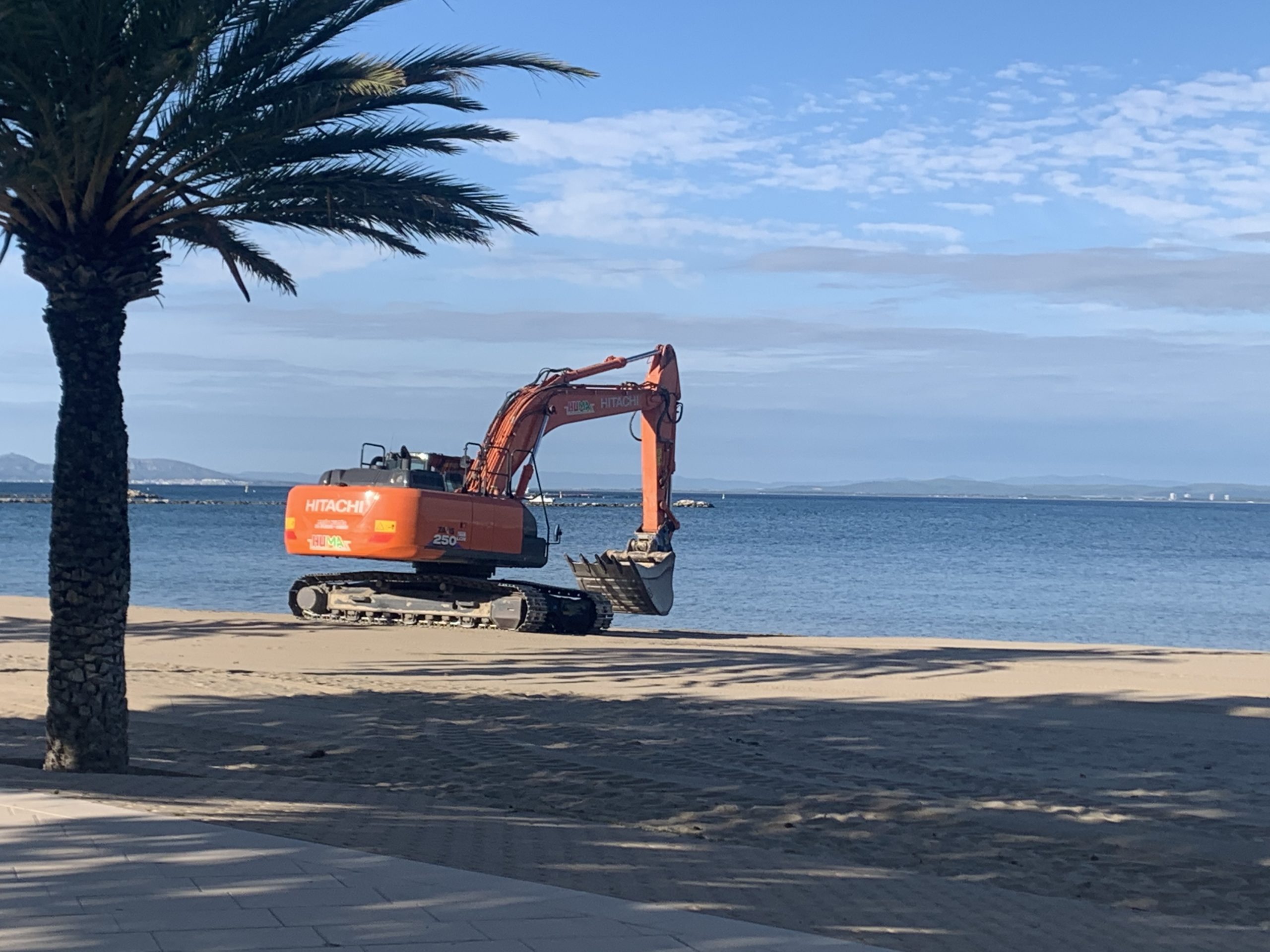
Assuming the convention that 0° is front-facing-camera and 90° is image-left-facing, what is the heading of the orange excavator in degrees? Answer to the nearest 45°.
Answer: approximately 225°

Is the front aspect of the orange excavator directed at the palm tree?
no
